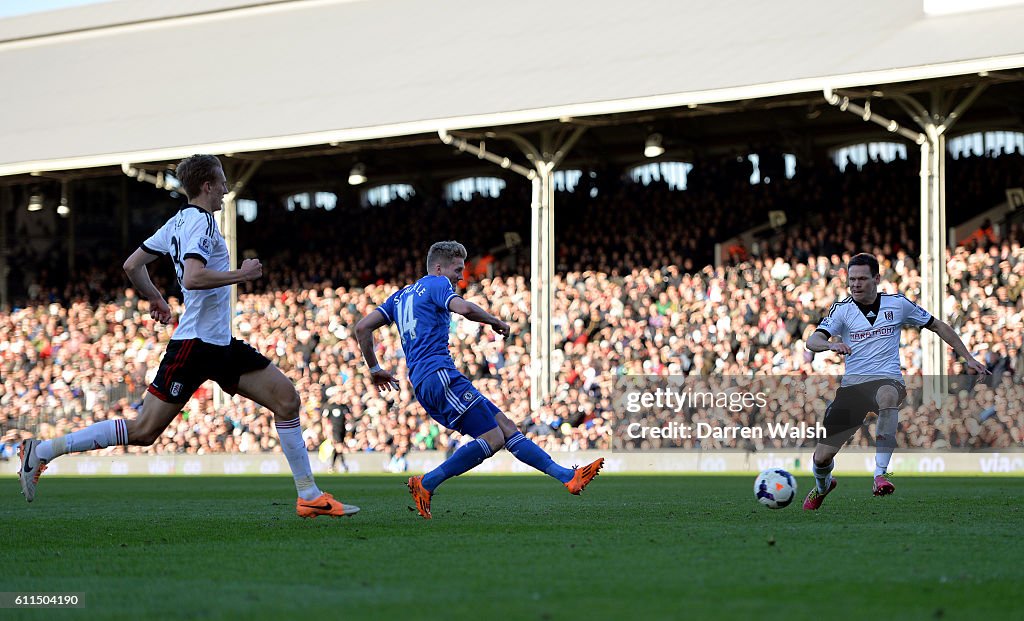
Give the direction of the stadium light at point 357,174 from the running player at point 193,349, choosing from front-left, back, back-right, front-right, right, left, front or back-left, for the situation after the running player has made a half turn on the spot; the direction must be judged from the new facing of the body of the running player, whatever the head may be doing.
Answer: right

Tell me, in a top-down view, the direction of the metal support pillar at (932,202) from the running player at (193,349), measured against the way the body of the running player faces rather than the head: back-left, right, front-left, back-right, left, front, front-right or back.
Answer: front-left

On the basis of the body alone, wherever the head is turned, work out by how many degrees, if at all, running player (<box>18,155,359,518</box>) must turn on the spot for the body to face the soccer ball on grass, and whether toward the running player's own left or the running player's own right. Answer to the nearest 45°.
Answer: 0° — they already face it

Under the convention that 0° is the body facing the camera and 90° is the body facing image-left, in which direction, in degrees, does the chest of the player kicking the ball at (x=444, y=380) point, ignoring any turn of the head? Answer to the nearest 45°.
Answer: approximately 225°

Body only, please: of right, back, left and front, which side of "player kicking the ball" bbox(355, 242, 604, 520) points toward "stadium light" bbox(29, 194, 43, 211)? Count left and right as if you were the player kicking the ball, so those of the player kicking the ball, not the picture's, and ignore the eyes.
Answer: left

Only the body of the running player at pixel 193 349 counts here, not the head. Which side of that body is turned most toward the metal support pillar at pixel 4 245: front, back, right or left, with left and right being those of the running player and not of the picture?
left

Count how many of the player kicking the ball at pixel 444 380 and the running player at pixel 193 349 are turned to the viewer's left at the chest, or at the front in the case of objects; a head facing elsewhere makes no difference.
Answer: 0

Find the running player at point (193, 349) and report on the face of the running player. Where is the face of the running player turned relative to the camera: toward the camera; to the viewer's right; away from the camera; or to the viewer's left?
to the viewer's right

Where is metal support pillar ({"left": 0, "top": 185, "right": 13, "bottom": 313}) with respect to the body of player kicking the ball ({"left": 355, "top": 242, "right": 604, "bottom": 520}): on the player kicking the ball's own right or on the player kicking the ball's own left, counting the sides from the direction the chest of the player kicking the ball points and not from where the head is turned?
on the player kicking the ball's own left

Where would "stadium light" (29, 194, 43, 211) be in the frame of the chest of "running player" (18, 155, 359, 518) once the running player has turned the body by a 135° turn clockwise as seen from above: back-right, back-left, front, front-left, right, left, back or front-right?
back-right

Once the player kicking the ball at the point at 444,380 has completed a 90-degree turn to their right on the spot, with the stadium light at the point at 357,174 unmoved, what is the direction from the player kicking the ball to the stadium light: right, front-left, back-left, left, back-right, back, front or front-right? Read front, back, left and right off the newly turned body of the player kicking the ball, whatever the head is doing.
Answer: back-left

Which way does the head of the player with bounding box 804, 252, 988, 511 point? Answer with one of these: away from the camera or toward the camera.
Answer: toward the camera

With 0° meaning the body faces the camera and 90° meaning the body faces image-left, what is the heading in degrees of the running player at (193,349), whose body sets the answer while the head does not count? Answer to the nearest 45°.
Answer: approximately 270°

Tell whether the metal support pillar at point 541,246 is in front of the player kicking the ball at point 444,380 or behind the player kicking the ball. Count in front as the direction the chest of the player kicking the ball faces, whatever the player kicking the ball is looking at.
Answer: in front
